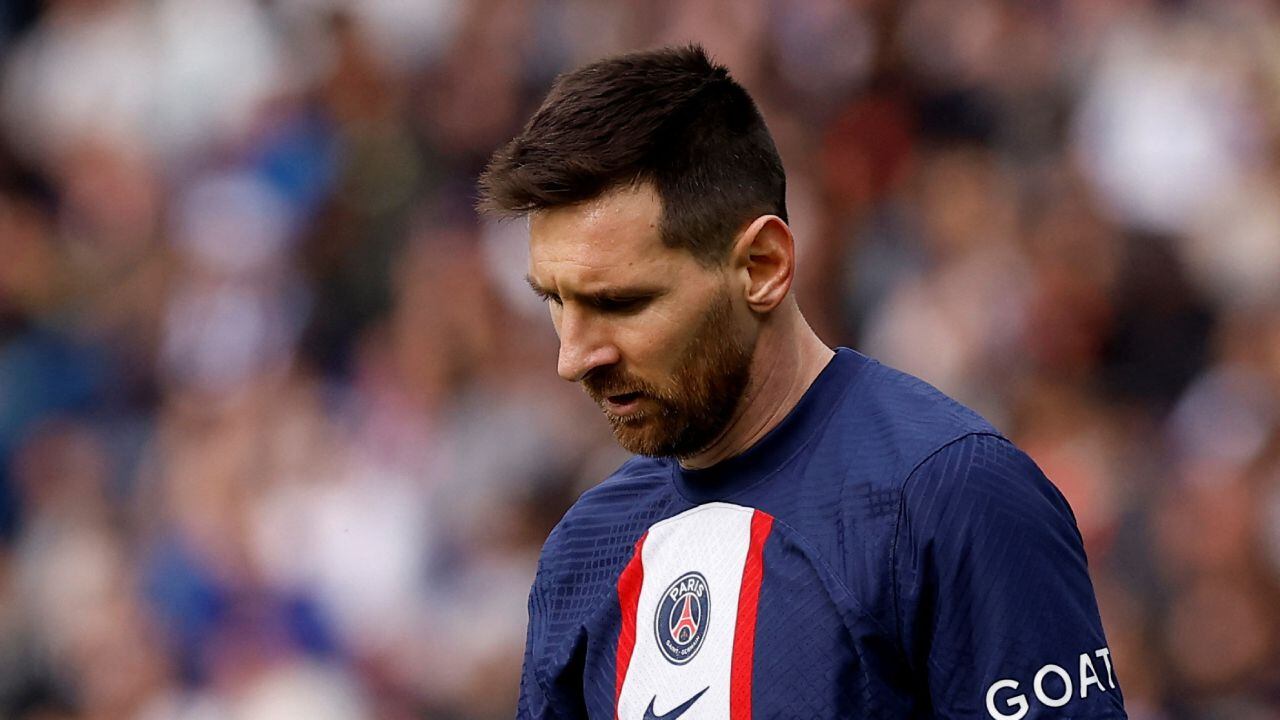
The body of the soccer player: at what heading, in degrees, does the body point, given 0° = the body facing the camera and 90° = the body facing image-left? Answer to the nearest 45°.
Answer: approximately 45°
